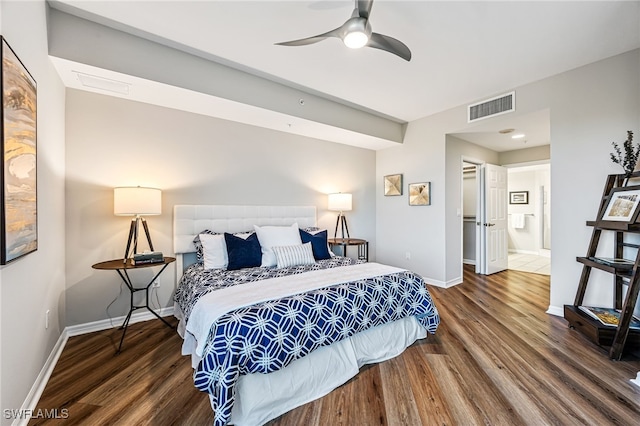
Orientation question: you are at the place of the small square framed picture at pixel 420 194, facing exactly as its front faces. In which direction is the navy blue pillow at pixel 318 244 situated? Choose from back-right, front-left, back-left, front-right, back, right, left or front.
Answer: front

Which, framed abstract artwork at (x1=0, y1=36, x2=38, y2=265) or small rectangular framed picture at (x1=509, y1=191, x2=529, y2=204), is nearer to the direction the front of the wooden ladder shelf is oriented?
the framed abstract artwork

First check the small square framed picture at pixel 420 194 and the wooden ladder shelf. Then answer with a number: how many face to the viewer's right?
0

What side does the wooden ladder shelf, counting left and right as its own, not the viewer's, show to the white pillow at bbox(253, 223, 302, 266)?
front

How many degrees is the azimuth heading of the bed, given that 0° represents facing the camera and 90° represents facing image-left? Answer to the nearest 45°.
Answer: approximately 315°

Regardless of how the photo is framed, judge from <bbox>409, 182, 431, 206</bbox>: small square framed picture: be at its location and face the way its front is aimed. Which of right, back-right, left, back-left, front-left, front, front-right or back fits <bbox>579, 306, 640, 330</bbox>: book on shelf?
left

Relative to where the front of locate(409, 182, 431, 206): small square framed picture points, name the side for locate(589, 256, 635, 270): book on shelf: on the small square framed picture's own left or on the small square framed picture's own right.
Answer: on the small square framed picture's own left

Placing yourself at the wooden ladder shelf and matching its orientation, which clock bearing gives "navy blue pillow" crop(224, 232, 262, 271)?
The navy blue pillow is roughly at 12 o'clock from the wooden ladder shelf.

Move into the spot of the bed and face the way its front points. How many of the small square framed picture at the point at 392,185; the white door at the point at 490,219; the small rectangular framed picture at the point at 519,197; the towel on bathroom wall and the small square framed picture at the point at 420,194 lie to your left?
5

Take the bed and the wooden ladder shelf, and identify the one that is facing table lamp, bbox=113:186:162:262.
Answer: the wooden ladder shelf

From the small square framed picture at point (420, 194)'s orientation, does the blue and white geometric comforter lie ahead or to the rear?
ahead

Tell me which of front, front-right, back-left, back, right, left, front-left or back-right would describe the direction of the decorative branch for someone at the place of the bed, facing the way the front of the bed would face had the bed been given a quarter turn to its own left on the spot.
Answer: front-right

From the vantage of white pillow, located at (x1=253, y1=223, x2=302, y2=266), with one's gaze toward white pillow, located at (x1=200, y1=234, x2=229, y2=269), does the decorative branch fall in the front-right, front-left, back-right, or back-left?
back-left

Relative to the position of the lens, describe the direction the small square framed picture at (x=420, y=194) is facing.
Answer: facing the viewer and to the left of the viewer

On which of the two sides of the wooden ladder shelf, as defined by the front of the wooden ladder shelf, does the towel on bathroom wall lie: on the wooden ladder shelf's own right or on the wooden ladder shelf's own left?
on the wooden ladder shelf's own right

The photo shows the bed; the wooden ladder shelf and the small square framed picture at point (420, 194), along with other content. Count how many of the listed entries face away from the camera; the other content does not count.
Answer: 0

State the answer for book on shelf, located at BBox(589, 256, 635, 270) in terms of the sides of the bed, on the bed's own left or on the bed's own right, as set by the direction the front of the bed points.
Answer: on the bed's own left
